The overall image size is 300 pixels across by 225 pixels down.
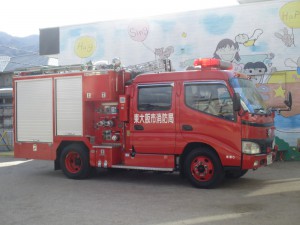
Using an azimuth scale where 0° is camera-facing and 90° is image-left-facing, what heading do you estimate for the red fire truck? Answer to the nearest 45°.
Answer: approximately 315°
